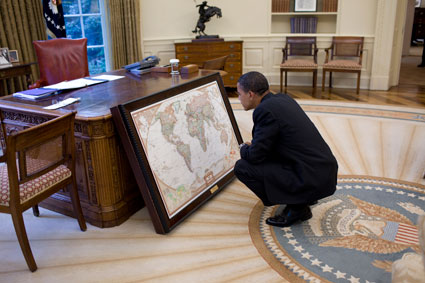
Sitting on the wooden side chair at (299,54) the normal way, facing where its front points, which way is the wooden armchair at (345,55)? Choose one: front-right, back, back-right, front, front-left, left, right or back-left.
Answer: left

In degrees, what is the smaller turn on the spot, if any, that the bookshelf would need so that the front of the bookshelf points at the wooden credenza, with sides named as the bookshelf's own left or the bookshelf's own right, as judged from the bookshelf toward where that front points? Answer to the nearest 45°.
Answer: approximately 45° to the bookshelf's own right

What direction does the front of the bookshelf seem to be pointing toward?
toward the camera

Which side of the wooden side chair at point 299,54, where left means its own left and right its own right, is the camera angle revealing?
front

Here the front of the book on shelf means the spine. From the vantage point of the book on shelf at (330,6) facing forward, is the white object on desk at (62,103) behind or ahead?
ahead

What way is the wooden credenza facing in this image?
toward the camera

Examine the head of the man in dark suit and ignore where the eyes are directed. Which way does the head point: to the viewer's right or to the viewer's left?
to the viewer's left

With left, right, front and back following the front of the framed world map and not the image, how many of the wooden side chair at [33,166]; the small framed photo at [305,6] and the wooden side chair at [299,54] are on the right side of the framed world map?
1

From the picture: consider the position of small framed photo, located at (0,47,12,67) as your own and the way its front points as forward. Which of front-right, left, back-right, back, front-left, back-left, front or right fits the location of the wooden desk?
front-right

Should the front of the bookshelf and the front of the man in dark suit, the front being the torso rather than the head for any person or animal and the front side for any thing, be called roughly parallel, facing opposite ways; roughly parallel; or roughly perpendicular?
roughly perpendicular

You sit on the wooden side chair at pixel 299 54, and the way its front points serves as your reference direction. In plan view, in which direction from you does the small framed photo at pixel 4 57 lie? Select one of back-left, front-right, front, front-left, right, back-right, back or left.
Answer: front-right
